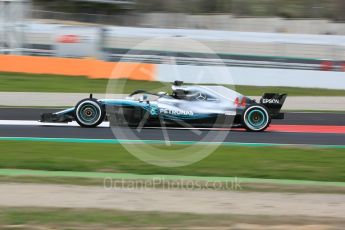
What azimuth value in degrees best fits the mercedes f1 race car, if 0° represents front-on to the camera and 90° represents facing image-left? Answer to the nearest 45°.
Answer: approximately 90°

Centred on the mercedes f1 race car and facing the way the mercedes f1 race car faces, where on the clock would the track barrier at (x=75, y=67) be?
The track barrier is roughly at 2 o'clock from the mercedes f1 race car.
